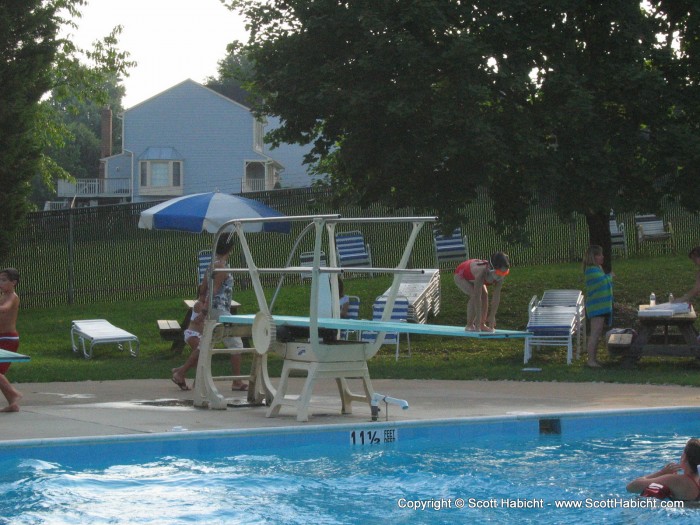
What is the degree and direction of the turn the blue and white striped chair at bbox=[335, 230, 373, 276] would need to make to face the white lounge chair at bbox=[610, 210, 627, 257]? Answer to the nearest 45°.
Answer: approximately 90° to its left

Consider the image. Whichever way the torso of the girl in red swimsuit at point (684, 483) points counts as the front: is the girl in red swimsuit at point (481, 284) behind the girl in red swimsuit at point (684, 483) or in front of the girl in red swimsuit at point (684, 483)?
in front

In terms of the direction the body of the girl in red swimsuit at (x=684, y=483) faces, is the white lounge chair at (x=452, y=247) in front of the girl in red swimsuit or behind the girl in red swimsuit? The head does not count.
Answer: in front

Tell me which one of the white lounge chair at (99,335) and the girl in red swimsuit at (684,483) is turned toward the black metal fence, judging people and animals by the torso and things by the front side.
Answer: the girl in red swimsuit

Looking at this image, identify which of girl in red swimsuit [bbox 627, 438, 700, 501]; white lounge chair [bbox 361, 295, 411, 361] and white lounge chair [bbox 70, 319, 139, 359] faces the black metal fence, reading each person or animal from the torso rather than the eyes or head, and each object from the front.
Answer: the girl in red swimsuit

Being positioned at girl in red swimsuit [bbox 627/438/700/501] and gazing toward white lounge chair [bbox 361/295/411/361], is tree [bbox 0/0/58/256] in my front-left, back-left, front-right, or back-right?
front-left

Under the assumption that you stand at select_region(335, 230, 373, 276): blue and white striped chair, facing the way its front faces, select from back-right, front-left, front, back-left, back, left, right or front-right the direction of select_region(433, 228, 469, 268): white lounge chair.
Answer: left

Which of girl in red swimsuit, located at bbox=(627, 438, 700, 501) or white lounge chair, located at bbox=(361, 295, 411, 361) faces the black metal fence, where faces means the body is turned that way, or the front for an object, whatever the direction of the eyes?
the girl in red swimsuit

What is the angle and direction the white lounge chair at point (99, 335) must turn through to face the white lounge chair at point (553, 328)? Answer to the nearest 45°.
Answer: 0° — it already faces it

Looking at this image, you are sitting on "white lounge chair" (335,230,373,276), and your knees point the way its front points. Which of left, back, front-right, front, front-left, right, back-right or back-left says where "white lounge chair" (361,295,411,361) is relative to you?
front

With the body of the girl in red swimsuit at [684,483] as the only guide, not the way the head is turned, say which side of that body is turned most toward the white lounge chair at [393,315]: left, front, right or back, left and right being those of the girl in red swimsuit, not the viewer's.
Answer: front

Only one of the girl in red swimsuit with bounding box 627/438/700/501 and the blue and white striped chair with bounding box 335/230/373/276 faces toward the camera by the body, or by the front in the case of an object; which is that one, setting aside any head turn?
the blue and white striped chair

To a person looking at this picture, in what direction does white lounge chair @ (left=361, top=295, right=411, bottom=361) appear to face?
facing the viewer and to the left of the viewer

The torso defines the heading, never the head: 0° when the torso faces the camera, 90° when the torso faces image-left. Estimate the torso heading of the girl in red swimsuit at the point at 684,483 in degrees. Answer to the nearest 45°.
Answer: approximately 135°

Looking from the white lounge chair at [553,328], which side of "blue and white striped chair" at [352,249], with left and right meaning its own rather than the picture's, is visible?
front

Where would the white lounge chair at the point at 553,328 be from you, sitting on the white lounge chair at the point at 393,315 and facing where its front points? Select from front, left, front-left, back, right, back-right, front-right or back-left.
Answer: left

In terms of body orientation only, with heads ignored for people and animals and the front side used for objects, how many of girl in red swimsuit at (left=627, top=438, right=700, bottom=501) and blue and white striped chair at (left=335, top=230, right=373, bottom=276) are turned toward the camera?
1

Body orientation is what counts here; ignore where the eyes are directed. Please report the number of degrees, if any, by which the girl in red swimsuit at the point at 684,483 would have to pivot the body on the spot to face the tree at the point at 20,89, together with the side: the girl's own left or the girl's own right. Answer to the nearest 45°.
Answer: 0° — they already face it
